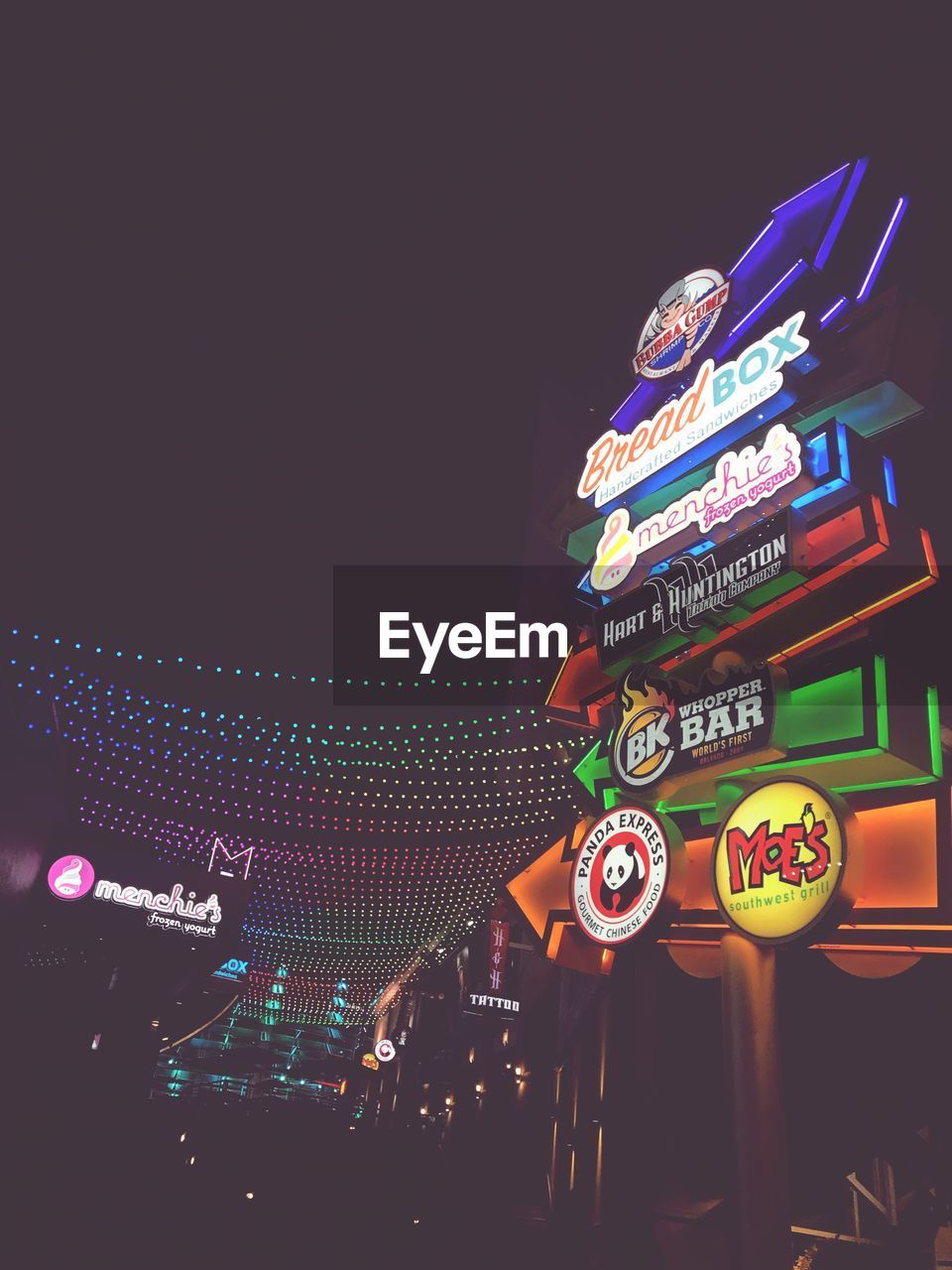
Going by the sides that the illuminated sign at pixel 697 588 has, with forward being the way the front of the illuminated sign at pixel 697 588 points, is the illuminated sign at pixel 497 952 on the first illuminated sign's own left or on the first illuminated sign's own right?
on the first illuminated sign's own right

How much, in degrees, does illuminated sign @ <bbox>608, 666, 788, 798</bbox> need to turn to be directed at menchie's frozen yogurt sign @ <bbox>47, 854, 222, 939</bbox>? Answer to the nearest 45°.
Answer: approximately 90° to its right

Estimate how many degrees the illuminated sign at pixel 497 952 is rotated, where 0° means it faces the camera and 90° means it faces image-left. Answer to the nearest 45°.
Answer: approximately 0°

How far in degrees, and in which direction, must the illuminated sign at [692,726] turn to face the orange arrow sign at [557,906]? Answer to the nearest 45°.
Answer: approximately 90° to its right

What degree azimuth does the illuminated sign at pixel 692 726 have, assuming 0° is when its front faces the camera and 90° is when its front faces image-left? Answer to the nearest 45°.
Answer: approximately 45°

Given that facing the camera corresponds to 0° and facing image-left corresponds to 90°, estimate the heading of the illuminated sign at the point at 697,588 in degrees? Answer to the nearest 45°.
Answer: approximately 45°

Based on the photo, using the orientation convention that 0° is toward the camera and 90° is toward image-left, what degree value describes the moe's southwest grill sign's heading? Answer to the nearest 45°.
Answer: approximately 45°

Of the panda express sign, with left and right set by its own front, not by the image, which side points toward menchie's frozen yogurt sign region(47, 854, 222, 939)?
right

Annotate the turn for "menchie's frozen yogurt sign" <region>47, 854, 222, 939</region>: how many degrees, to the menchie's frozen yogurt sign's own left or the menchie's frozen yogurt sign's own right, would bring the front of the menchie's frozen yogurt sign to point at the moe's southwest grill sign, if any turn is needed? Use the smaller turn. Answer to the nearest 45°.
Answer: approximately 45° to the menchie's frozen yogurt sign's own right
